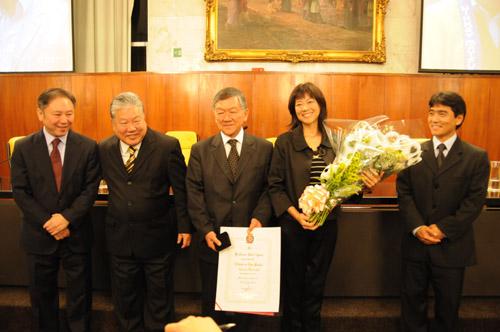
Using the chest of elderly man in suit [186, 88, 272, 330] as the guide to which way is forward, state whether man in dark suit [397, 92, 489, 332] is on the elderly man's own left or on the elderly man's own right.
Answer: on the elderly man's own left

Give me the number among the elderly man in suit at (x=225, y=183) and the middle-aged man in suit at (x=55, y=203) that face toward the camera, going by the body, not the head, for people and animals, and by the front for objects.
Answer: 2

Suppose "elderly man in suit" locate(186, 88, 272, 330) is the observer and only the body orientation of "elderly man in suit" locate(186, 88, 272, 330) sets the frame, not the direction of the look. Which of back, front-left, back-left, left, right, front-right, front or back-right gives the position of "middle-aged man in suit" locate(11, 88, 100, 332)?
right

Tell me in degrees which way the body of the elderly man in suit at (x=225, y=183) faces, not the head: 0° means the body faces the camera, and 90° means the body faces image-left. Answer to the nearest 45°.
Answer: approximately 0°

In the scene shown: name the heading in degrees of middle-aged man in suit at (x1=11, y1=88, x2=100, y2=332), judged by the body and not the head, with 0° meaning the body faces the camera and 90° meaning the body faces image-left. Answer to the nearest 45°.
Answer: approximately 0°

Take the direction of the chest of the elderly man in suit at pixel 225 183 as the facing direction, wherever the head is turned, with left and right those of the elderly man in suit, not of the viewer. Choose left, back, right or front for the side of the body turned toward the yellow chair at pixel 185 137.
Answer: back

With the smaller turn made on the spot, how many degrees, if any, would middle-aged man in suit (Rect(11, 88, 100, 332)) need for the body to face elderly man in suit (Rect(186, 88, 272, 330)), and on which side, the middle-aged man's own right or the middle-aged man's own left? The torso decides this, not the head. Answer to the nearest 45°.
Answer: approximately 45° to the middle-aged man's own left
